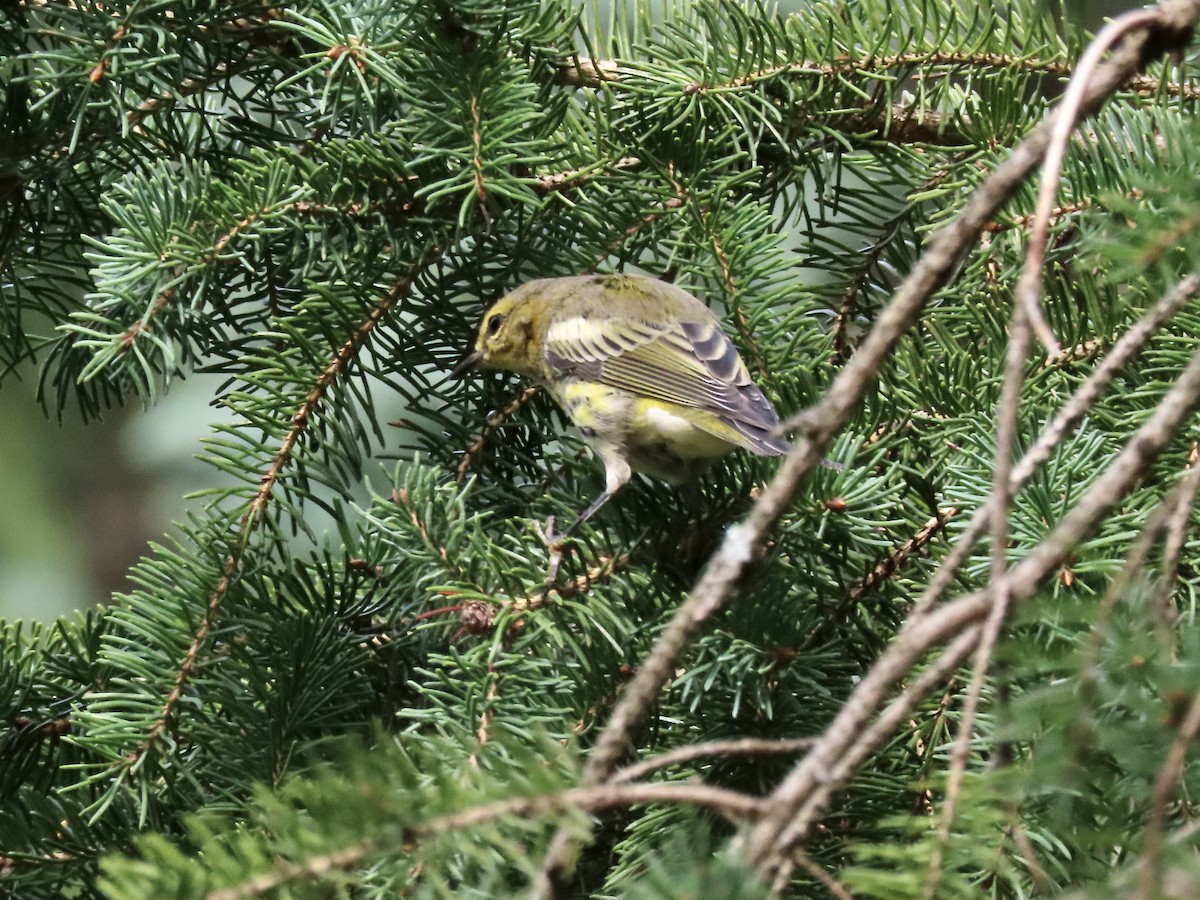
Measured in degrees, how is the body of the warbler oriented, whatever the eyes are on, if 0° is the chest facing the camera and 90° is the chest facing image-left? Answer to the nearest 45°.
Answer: approximately 90°
